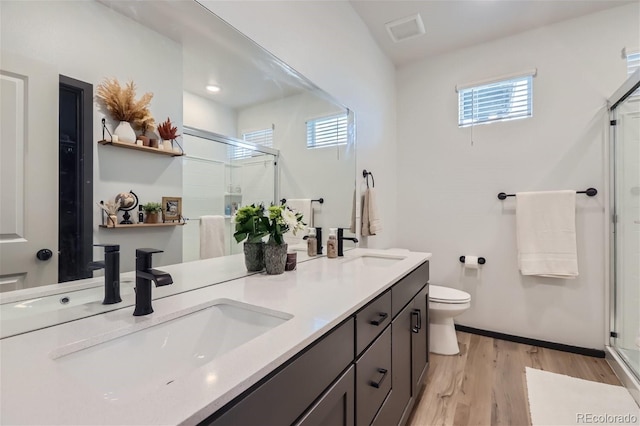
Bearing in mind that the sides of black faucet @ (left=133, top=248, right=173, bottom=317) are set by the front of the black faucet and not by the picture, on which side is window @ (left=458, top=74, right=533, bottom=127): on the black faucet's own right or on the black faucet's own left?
on the black faucet's own left

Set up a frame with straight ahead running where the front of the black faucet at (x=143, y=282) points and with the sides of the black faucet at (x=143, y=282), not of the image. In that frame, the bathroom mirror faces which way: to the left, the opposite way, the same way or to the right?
the same way

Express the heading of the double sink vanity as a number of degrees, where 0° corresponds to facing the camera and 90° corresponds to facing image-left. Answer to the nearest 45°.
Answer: approximately 315°

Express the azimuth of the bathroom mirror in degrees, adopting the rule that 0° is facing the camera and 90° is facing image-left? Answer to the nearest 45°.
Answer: approximately 315°

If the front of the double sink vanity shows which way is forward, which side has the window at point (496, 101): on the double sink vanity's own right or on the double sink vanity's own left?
on the double sink vanity's own left

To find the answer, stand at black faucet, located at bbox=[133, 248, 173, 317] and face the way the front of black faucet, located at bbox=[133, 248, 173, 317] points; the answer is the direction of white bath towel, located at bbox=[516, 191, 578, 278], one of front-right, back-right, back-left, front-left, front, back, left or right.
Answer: front-left

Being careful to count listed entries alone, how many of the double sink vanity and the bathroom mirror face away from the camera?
0

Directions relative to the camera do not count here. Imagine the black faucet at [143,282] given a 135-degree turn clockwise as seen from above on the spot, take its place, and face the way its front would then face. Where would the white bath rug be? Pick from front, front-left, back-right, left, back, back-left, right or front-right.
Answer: back

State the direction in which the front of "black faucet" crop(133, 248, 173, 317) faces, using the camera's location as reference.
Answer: facing the viewer and to the right of the viewer

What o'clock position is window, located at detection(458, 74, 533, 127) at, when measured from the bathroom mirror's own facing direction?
The window is roughly at 10 o'clock from the bathroom mirror.

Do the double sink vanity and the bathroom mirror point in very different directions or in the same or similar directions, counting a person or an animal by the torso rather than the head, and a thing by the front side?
same or similar directions

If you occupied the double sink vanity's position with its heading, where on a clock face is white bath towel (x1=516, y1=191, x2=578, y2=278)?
The white bath towel is roughly at 10 o'clock from the double sink vanity.
